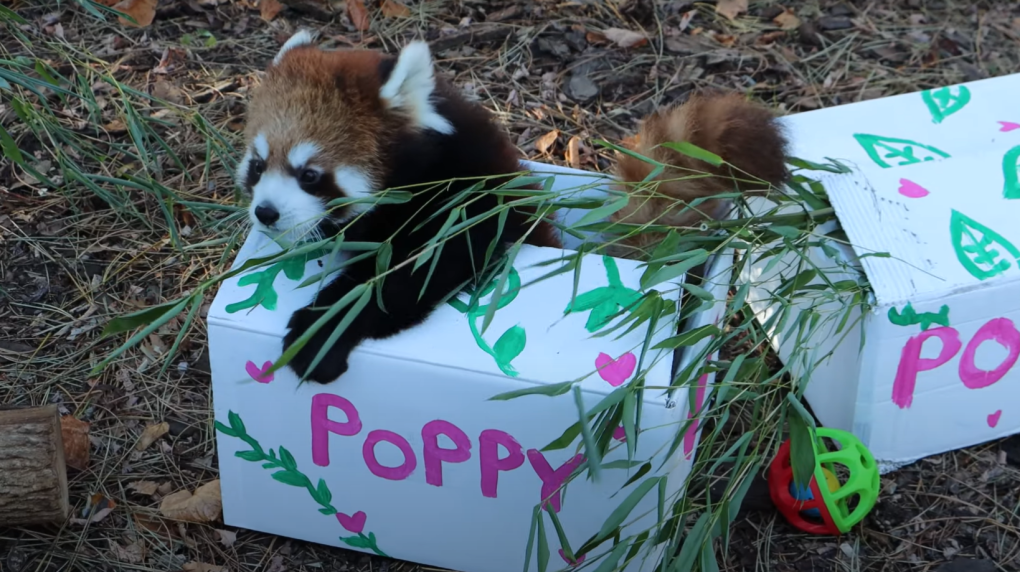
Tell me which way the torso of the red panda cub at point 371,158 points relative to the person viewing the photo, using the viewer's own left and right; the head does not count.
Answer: facing the viewer and to the left of the viewer

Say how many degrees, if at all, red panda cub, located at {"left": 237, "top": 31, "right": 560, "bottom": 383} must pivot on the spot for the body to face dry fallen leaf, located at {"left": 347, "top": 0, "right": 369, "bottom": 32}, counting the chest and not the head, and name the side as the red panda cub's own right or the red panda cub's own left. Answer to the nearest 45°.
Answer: approximately 135° to the red panda cub's own right

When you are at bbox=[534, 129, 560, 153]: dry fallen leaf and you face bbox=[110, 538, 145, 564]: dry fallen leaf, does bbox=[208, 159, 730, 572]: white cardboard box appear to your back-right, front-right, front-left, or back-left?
front-left

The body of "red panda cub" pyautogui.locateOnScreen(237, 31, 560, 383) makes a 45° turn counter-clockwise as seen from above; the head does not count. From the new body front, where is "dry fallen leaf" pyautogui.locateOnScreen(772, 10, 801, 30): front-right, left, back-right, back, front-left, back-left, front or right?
back-left

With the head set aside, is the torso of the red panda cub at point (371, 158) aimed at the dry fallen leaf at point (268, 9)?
no

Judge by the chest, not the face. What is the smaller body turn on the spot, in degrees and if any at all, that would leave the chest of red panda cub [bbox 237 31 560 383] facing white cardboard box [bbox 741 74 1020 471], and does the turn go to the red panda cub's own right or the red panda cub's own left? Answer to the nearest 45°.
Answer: approximately 135° to the red panda cub's own left

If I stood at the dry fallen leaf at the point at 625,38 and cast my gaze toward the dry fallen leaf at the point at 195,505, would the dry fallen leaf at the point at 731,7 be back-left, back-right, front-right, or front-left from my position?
back-left

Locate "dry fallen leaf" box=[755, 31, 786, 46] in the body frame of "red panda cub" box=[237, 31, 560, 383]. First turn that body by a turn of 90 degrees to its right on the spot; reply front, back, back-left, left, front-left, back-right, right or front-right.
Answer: right

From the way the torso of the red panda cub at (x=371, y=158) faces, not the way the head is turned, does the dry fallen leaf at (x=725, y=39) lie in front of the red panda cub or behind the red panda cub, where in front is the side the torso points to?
behind

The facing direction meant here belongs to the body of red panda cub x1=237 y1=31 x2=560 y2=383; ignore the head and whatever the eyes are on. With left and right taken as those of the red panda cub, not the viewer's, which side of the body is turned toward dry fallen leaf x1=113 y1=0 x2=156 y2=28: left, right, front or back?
right

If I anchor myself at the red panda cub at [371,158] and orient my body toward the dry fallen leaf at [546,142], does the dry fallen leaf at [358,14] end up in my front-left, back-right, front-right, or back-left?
front-left

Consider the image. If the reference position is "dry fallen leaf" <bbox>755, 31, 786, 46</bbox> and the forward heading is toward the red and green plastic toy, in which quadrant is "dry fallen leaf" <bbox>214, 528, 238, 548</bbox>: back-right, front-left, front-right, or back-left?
front-right

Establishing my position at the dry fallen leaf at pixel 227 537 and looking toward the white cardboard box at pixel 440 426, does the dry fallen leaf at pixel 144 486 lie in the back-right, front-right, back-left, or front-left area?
back-left

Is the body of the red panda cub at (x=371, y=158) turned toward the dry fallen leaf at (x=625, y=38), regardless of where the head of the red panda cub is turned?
no
